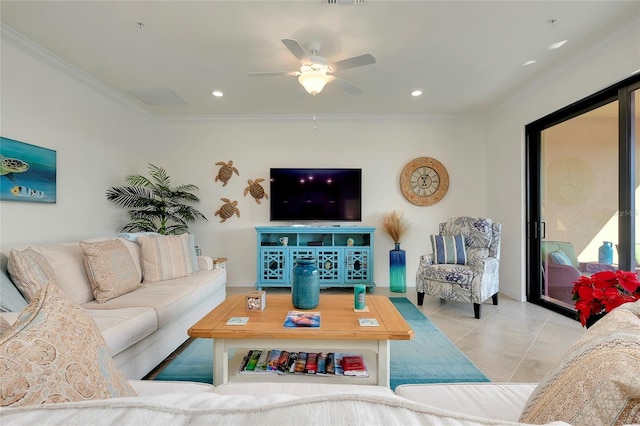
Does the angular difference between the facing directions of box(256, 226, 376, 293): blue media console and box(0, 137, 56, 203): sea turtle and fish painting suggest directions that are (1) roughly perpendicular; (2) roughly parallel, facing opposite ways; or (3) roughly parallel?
roughly perpendicular

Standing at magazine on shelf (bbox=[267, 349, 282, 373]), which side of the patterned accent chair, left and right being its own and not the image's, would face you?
front

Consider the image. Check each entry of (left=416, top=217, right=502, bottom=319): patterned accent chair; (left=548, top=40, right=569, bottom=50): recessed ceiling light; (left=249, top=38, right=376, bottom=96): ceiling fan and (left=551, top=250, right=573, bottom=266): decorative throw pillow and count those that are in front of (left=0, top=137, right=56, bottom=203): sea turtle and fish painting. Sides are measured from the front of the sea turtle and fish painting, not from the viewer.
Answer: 4

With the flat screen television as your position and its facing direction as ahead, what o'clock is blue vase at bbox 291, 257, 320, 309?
The blue vase is roughly at 12 o'clock from the flat screen television.

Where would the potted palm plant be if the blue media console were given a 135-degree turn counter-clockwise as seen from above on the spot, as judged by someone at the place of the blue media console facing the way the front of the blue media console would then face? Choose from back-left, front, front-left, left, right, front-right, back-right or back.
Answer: back-left

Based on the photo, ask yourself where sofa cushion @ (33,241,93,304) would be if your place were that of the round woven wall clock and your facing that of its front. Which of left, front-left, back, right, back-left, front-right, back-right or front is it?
front-right

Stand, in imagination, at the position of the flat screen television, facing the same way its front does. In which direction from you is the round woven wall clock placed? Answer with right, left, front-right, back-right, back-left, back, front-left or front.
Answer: left

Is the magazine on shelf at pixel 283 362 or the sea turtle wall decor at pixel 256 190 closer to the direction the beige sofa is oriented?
the magazine on shelf

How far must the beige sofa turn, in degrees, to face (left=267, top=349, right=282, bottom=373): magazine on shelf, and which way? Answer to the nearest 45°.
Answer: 0° — it already faces it

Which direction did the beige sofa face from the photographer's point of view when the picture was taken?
facing the viewer and to the right of the viewer

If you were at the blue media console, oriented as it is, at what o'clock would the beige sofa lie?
The beige sofa is roughly at 1 o'clock from the blue media console.

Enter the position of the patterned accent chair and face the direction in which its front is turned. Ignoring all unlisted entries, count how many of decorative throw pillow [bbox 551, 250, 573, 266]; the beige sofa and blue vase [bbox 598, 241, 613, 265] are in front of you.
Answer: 1

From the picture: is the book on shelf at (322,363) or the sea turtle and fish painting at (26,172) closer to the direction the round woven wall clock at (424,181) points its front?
the book on shelf

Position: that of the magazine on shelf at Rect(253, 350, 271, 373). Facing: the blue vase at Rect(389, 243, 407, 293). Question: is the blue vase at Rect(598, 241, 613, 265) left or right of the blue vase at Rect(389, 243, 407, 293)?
right
